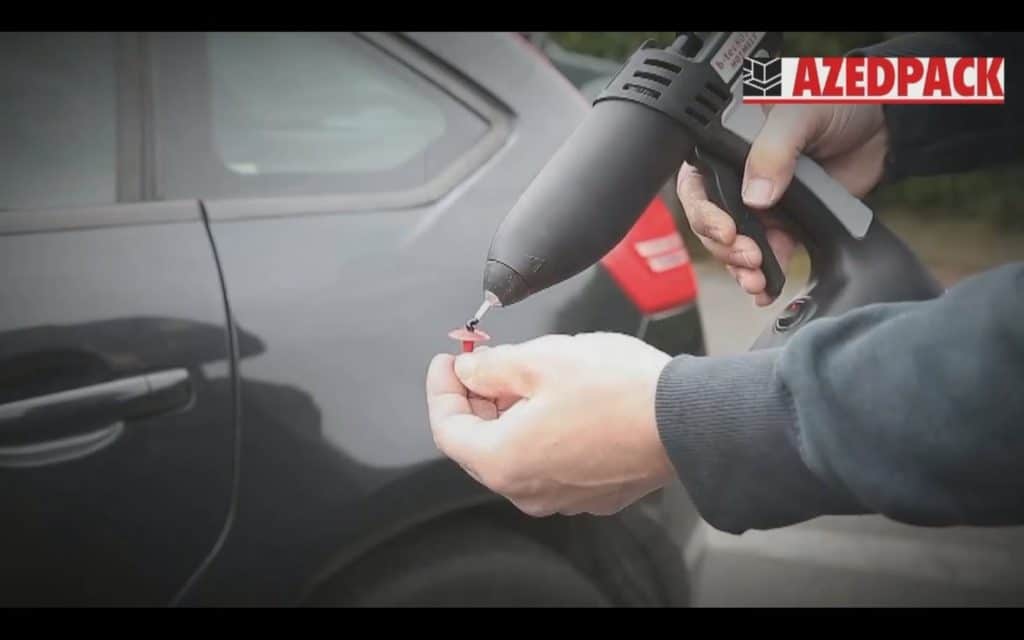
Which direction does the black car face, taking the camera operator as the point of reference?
facing to the left of the viewer
